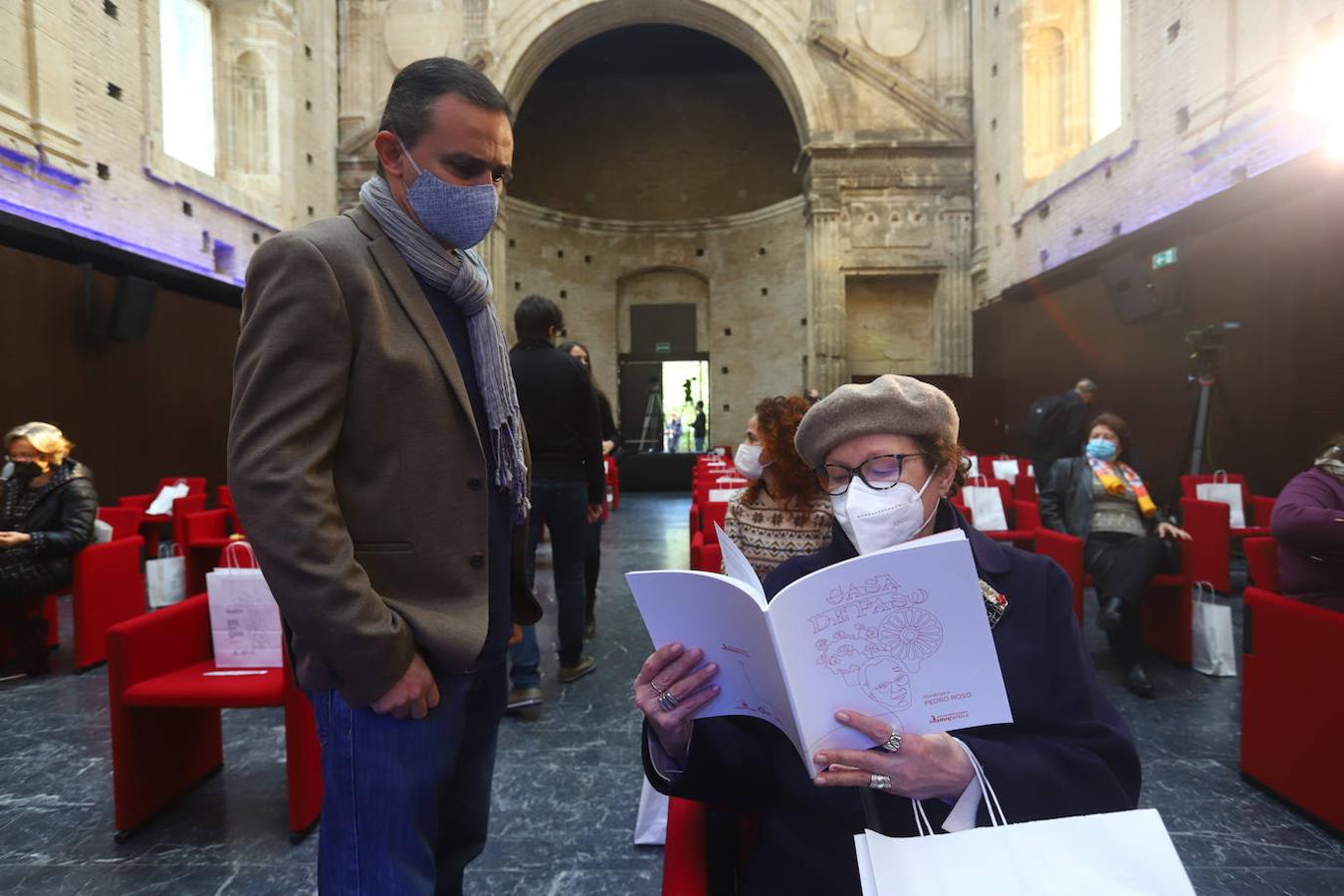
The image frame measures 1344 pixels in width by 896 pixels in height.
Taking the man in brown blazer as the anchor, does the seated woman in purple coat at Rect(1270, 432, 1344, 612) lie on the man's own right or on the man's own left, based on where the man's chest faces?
on the man's own left

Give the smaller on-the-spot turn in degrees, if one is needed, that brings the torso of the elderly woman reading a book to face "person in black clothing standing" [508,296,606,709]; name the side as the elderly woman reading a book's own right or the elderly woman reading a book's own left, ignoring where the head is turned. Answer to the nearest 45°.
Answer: approximately 90° to the elderly woman reading a book's own right

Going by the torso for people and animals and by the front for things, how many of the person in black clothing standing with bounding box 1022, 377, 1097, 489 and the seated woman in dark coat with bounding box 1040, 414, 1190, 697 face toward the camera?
1

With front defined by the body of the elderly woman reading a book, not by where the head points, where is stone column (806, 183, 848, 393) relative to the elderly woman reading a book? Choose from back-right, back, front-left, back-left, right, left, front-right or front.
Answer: back-right

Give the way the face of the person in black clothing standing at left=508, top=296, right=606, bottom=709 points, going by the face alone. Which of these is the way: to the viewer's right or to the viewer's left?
to the viewer's right

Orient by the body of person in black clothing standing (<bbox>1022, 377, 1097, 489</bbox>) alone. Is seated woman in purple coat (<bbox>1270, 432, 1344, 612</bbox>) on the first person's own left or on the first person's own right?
on the first person's own right

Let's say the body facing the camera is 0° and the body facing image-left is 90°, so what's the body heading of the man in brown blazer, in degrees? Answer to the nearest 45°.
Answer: approximately 315°

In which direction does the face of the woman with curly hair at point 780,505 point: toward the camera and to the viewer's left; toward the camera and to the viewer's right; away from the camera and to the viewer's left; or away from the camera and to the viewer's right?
toward the camera and to the viewer's left

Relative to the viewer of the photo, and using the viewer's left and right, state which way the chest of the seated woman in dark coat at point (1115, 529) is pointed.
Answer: facing the viewer

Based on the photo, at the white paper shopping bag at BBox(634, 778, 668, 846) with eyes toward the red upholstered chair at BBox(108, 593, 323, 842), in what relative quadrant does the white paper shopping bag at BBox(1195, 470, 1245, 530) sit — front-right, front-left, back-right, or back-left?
back-right

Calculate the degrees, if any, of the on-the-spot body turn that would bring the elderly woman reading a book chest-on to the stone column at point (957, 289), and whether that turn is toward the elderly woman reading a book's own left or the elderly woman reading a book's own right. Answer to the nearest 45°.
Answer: approximately 135° to the elderly woman reading a book's own right

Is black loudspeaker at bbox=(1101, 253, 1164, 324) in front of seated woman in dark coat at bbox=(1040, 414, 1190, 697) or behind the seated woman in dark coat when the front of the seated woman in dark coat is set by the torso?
behind

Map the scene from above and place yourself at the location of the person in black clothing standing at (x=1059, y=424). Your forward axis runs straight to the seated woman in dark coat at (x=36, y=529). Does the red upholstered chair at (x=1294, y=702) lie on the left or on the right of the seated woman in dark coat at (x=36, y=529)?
left
